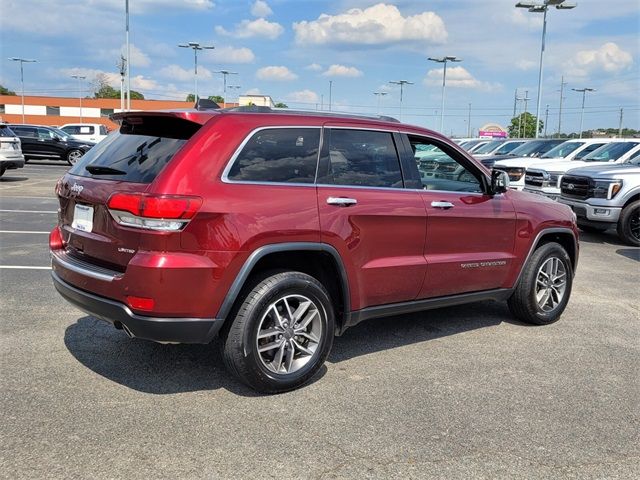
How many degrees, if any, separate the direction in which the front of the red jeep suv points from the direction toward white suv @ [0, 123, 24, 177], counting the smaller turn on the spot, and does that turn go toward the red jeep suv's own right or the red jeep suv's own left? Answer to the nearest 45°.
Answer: approximately 90° to the red jeep suv's own left

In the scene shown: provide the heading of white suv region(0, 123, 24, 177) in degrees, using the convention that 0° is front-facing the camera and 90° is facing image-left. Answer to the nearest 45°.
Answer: approximately 135°

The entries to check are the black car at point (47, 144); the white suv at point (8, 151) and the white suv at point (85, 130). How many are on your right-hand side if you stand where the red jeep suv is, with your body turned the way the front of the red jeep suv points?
0

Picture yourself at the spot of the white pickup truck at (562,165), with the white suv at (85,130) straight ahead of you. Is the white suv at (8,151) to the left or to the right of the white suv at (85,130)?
left

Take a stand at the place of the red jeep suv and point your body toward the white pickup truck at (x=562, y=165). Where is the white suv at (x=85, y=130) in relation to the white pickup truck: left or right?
left

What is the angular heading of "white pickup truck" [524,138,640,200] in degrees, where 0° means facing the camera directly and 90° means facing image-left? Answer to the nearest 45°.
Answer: approximately 45°

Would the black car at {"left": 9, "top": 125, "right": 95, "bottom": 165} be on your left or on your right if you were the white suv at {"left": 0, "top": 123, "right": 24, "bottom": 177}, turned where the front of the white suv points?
on your right

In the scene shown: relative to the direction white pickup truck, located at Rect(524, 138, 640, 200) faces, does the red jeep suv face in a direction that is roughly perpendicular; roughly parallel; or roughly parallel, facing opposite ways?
roughly parallel, facing opposite ways

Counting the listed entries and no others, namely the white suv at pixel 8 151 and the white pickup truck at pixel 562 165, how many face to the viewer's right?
0

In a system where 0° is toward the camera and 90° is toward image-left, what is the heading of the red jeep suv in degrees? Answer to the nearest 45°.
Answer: approximately 225°

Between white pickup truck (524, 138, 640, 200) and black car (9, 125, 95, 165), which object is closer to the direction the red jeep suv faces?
the white pickup truck
